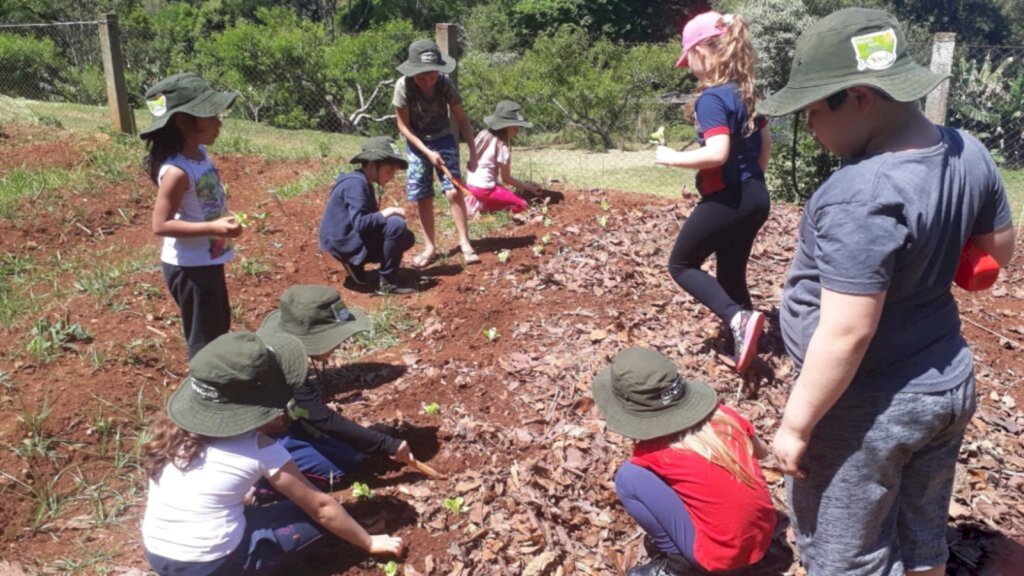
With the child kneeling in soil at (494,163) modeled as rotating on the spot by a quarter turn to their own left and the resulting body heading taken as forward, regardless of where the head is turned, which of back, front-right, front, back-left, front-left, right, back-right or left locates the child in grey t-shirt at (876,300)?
back

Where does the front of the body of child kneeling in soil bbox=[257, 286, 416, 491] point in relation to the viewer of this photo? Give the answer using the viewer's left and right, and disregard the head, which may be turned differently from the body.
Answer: facing to the right of the viewer

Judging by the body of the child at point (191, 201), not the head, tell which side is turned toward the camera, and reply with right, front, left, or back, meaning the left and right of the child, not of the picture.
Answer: right

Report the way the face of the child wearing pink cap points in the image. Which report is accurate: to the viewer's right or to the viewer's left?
to the viewer's left

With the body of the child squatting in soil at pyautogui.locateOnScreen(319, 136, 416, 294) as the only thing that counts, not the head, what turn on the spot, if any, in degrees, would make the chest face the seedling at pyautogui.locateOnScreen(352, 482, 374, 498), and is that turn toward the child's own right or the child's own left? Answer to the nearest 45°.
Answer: approximately 90° to the child's own right

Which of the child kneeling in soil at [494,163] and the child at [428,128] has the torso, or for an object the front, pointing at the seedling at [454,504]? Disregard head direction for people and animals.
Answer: the child

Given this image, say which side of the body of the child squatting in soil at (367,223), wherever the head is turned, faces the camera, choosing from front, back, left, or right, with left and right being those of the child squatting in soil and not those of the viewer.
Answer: right

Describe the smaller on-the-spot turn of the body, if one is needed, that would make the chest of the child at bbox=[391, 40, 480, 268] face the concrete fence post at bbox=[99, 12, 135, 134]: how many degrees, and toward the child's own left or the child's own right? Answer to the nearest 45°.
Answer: approximately 135° to the child's own right

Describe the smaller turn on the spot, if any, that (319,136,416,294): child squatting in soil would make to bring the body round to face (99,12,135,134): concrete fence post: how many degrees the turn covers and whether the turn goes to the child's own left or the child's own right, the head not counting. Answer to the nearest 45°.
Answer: approximately 135° to the child's own left

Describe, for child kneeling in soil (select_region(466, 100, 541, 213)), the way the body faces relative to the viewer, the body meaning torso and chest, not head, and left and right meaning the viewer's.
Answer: facing to the right of the viewer

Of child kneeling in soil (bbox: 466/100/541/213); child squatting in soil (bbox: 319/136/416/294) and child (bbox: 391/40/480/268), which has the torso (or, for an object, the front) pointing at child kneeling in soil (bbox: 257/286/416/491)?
the child
